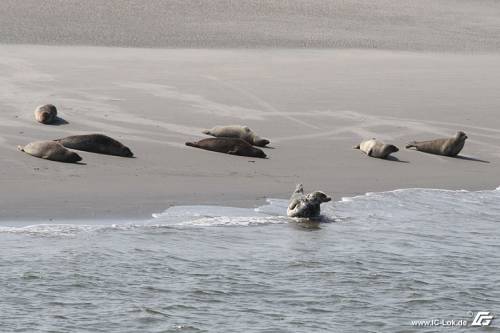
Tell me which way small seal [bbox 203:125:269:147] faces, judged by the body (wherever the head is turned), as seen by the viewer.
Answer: to the viewer's right

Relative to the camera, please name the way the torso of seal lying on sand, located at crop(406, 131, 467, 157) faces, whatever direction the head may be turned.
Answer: to the viewer's right
